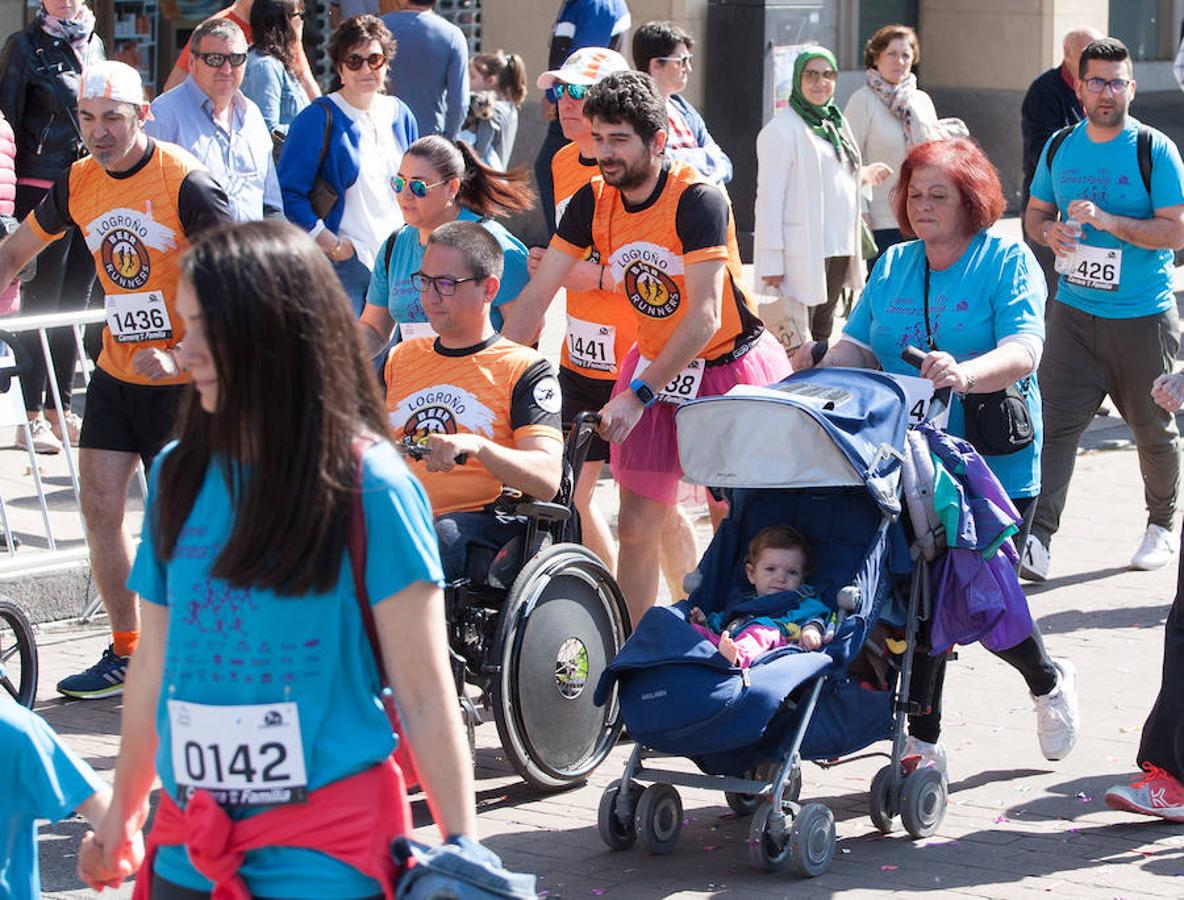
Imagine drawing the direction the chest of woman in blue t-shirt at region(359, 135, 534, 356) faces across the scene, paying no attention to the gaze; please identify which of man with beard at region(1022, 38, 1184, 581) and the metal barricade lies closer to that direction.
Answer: the metal barricade

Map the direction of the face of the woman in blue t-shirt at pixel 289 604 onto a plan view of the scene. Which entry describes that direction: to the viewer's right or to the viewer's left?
to the viewer's left

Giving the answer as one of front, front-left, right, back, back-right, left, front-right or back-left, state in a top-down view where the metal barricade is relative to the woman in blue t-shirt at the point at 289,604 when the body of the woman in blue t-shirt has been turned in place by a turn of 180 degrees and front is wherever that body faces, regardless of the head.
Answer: front-left

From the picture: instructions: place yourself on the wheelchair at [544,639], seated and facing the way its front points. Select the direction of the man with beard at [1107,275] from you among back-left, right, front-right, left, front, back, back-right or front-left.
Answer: back

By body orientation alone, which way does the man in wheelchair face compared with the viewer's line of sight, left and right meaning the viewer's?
facing the viewer and to the left of the viewer

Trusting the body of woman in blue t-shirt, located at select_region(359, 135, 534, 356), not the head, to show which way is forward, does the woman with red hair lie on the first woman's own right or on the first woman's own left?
on the first woman's own left

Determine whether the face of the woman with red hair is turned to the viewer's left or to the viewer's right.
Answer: to the viewer's left

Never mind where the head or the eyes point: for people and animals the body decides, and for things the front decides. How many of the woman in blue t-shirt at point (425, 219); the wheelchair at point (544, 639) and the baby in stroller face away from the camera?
0

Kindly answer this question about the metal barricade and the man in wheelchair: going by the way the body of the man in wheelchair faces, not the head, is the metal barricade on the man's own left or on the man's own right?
on the man's own right

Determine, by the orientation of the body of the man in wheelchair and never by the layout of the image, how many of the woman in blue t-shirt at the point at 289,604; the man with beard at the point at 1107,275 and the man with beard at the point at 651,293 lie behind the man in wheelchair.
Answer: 2

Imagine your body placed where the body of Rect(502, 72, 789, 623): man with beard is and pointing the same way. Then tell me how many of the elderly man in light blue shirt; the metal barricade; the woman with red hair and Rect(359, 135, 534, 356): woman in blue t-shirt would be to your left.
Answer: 1

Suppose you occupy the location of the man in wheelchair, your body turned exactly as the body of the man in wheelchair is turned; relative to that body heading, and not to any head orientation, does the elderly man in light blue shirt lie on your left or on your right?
on your right

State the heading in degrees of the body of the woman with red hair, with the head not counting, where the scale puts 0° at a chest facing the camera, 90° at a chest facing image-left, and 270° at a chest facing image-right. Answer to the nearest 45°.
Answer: approximately 45°

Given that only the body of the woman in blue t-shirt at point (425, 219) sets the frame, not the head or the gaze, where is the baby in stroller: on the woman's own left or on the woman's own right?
on the woman's own left
